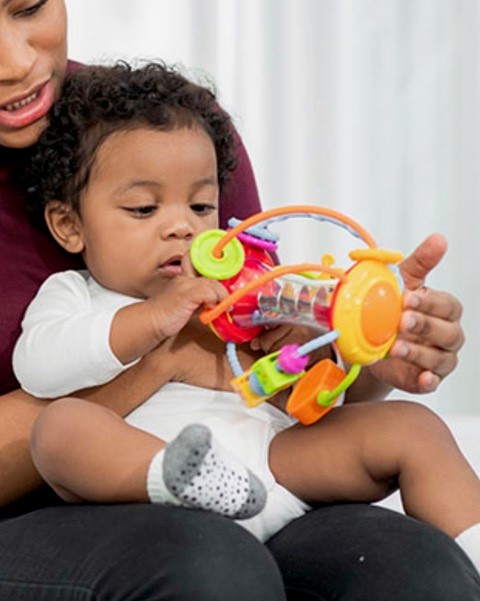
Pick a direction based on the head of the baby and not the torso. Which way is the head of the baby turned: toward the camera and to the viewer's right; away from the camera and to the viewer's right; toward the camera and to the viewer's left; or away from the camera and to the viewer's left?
toward the camera and to the viewer's right

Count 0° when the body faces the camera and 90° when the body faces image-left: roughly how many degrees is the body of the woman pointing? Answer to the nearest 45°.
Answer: approximately 315°

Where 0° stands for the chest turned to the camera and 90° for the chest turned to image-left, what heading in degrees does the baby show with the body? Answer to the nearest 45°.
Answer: approximately 315°
